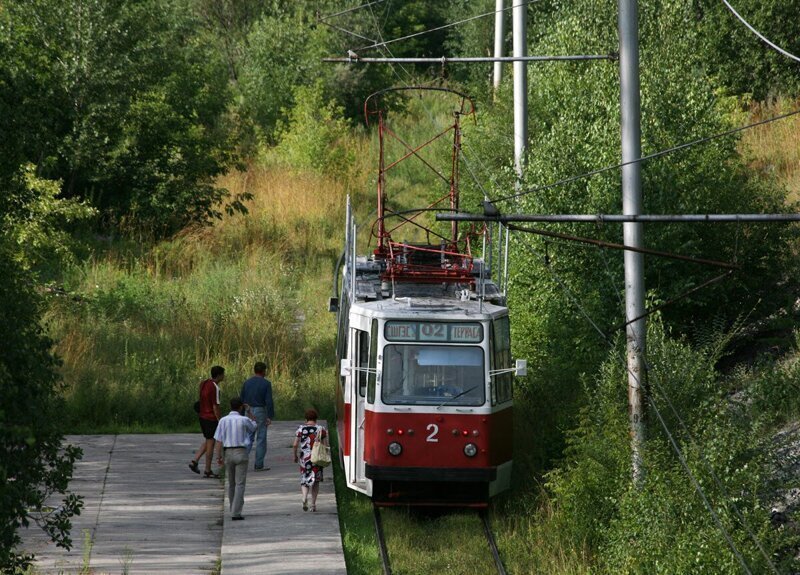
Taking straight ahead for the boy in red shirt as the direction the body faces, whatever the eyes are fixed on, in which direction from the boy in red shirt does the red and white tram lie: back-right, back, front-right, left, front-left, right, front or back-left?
front-right

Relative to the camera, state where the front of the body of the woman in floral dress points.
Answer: away from the camera

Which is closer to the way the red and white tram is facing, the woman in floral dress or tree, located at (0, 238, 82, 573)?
the tree

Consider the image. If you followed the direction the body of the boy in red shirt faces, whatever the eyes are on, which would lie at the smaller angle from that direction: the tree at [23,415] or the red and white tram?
the red and white tram

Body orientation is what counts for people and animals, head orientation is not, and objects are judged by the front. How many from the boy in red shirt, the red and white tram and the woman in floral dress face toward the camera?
1
